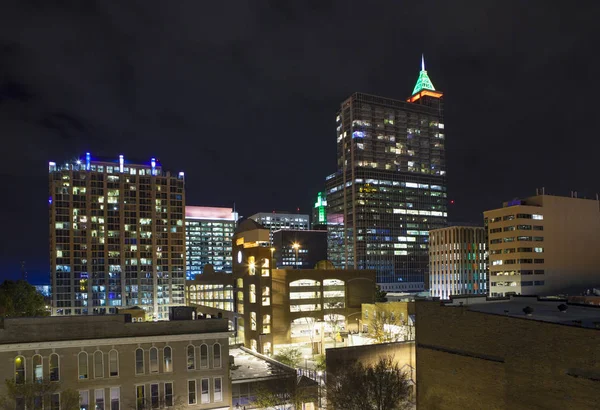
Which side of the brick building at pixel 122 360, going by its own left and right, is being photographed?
front

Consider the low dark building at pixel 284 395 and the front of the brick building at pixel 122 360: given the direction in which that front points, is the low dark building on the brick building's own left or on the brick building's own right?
on the brick building's own left

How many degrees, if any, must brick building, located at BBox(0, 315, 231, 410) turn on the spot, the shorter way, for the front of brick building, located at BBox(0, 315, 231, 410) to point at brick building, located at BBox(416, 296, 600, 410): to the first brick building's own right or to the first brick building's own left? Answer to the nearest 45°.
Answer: approximately 45° to the first brick building's own left
